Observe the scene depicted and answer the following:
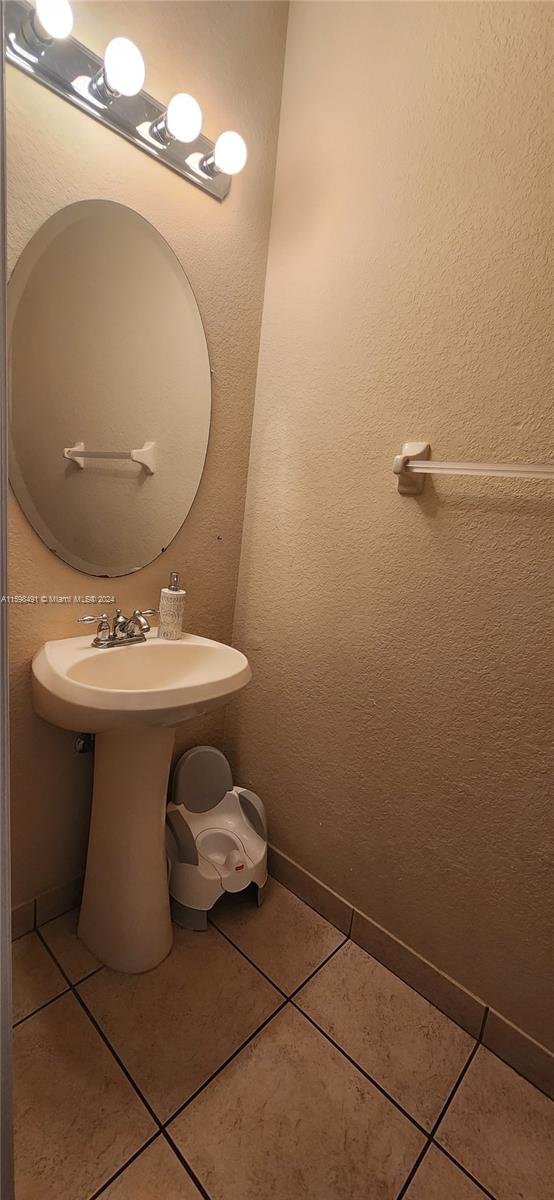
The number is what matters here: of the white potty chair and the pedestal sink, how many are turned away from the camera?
0

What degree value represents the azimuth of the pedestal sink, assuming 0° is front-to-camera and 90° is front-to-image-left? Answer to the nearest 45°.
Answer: approximately 315°
